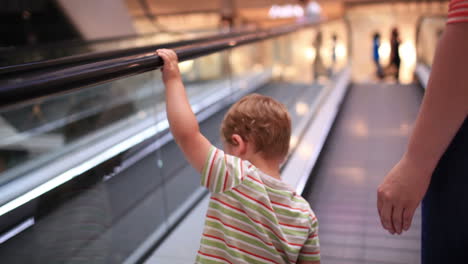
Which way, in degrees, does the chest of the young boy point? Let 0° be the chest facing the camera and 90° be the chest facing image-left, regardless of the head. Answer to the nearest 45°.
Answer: approximately 135°

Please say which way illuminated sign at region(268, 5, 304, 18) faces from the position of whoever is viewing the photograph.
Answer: facing the viewer

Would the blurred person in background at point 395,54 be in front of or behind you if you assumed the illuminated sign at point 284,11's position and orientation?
in front

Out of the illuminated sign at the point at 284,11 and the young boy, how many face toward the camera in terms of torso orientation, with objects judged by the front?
1

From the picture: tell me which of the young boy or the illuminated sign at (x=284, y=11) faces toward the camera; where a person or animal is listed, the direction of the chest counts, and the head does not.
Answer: the illuminated sign

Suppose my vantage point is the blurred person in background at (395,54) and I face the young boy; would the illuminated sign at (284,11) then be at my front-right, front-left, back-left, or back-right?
back-right

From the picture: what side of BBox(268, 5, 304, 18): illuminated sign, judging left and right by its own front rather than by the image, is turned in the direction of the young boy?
front

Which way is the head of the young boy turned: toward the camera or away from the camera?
away from the camera

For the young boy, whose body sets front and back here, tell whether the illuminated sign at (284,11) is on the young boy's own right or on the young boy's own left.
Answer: on the young boy's own right
